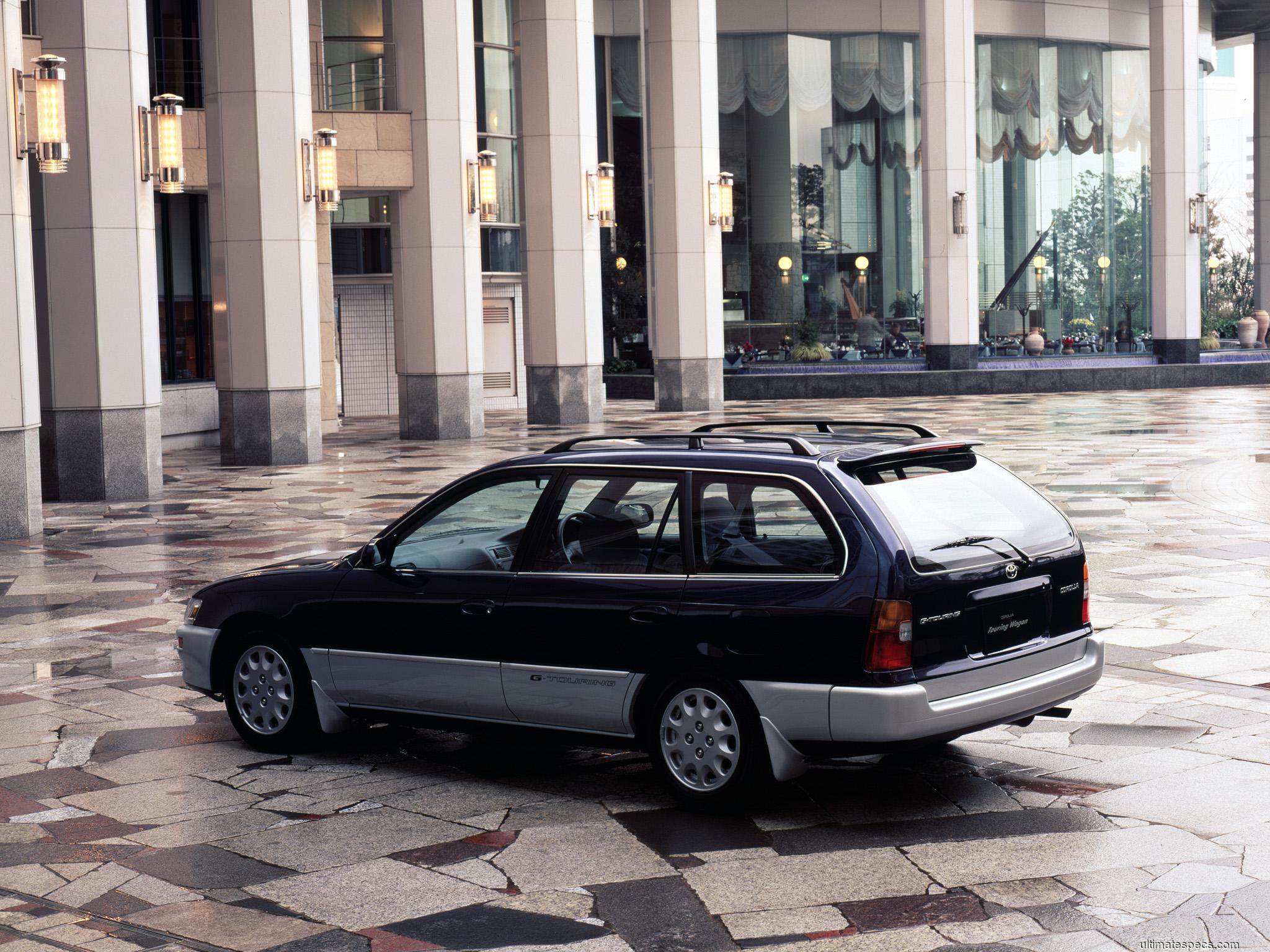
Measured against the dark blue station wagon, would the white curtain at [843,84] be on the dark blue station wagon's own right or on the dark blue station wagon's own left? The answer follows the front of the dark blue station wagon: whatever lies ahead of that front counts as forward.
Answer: on the dark blue station wagon's own right

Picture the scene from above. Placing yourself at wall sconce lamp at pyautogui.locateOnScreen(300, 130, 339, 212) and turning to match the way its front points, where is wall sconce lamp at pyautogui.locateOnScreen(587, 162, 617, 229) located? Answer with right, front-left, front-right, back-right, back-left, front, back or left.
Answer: front-left

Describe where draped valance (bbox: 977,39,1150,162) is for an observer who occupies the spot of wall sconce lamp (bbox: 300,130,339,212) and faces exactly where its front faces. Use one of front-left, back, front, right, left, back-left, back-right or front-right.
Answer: front-left

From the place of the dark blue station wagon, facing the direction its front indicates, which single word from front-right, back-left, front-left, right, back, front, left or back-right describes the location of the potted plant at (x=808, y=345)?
front-right

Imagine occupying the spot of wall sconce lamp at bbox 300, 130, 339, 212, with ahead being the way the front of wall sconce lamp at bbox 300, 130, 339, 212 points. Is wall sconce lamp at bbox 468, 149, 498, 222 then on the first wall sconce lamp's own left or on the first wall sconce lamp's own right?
on the first wall sconce lamp's own left

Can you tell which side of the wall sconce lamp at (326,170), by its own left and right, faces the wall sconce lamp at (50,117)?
right

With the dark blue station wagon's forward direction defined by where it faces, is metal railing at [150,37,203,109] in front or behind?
in front

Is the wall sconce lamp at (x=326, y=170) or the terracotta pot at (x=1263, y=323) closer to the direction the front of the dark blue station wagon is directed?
the wall sconce lamp

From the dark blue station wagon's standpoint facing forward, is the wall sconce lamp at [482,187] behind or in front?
in front

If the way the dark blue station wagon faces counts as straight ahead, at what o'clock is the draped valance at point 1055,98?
The draped valance is roughly at 2 o'clock from the dark blue station wagon.

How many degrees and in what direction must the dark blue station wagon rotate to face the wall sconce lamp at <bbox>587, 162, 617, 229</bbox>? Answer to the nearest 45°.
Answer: approximately 45° to its right

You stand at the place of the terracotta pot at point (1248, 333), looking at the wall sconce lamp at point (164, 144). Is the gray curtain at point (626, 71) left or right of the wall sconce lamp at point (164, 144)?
right

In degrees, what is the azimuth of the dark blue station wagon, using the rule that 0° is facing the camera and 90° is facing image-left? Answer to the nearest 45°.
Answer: approximately 135°
